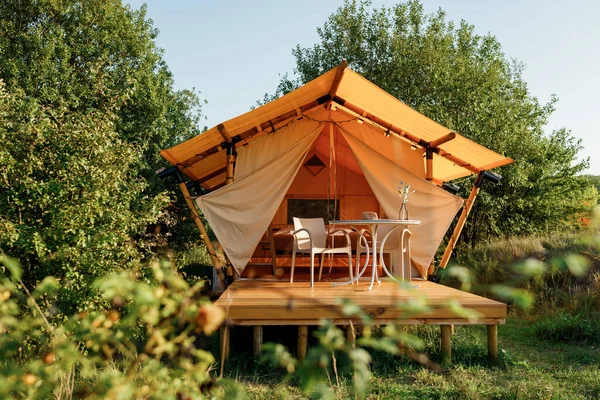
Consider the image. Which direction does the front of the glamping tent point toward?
toward the camera

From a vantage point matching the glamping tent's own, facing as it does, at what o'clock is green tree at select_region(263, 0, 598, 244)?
The green tree is roughly at 7 o'clock from the glamping tent.
